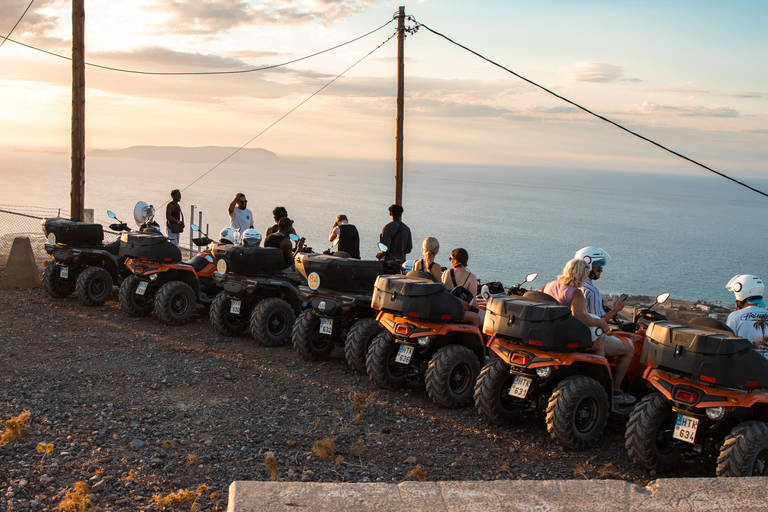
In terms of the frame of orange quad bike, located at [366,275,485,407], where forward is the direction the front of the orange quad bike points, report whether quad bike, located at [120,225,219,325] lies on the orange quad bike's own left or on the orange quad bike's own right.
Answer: on the orange quad bike's own left

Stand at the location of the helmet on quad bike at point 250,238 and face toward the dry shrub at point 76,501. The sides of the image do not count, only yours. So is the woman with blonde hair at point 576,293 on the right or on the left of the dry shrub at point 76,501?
left

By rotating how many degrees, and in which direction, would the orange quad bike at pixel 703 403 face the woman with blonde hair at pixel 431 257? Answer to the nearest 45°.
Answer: approximately 90° to its left

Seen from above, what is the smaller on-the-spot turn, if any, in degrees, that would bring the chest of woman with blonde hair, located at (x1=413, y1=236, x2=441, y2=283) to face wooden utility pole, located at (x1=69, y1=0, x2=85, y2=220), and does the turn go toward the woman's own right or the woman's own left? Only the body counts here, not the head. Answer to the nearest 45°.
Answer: approximately 45° to the woman's own left

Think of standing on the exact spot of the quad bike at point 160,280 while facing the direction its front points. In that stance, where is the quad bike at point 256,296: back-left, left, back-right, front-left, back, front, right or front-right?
right

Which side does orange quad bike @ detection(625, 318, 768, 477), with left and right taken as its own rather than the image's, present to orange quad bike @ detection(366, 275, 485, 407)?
left

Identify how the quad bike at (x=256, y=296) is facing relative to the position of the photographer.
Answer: facing away from the viewer and to the right of the viewer

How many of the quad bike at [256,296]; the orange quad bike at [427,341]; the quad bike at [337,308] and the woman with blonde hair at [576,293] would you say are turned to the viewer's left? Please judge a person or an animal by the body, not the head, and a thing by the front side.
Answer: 0

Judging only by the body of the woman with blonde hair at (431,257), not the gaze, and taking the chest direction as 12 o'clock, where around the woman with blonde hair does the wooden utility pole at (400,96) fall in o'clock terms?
The wooden utility pole is roughly at 12 o'clock from the woman with blonde hair.

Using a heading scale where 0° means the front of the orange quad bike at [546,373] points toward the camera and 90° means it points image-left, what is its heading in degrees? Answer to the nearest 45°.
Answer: approximately 225°

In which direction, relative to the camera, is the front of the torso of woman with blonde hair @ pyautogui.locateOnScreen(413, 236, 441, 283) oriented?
away from the camera

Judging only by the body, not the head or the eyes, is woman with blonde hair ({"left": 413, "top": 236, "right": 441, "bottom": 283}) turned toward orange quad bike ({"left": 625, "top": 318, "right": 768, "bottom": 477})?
no

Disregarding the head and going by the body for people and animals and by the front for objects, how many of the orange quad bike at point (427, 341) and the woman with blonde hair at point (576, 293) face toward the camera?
0

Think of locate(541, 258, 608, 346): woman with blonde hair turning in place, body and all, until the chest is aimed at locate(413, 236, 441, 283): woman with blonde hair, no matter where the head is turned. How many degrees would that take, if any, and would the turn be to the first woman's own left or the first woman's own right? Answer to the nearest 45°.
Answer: approximately 90° to the first woman's own left

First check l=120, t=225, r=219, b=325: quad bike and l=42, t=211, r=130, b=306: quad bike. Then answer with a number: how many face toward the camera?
0

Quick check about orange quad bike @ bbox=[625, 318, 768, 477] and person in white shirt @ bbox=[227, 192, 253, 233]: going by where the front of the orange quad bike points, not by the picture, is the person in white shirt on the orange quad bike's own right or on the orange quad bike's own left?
on the orange quad bike's own left

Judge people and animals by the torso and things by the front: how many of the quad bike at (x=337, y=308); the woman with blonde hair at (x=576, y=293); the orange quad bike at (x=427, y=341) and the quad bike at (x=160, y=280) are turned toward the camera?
0

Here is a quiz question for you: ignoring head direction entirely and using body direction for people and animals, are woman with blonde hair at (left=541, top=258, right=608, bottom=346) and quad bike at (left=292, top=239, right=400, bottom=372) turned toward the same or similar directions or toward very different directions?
same or similar directions

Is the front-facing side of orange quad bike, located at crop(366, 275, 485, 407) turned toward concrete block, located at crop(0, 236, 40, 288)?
no

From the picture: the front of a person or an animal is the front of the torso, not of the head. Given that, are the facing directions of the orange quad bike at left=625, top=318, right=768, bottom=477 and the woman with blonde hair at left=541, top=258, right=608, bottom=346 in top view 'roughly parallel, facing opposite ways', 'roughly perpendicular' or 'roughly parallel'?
roughly parallel

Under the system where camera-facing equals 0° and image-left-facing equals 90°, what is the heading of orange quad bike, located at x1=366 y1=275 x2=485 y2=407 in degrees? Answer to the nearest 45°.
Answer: approximately 225°
